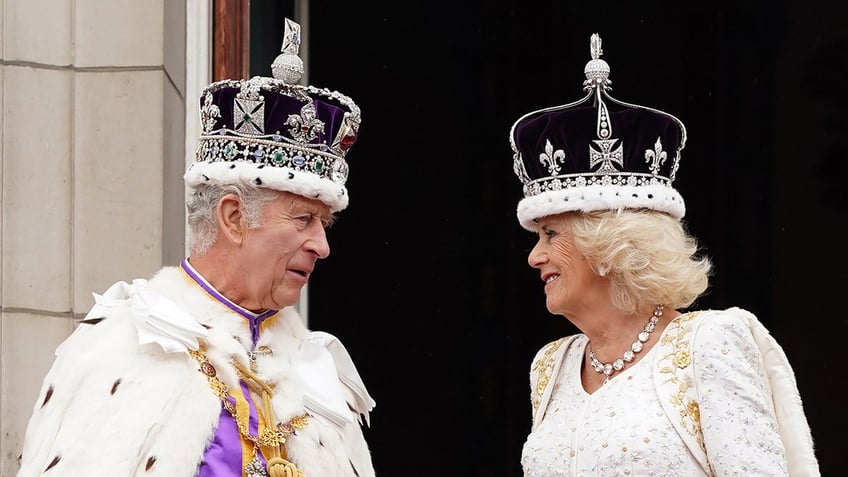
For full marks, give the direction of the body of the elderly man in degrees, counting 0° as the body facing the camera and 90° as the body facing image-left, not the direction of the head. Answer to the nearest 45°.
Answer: approximately 315°
